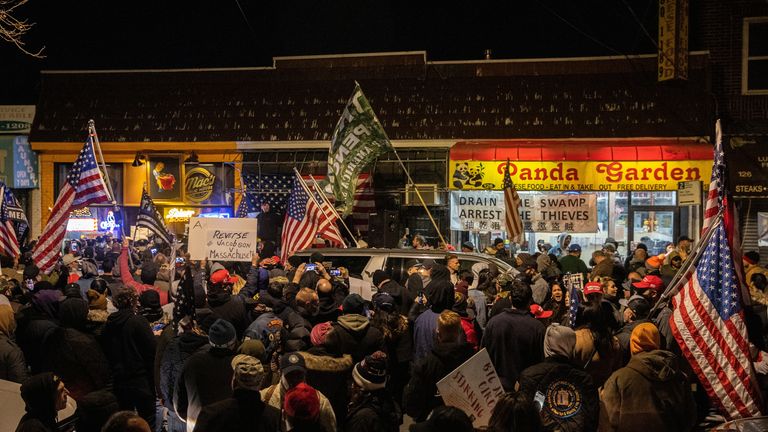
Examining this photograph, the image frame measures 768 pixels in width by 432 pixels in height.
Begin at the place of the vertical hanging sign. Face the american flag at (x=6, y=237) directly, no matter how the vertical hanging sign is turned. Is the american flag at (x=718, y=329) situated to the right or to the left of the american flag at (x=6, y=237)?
left

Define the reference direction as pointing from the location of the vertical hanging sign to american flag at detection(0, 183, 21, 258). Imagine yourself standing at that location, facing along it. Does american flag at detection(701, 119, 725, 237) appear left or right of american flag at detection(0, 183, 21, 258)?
left

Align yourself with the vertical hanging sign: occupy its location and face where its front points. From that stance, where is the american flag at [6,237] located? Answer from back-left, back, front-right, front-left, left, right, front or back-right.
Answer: front-right
